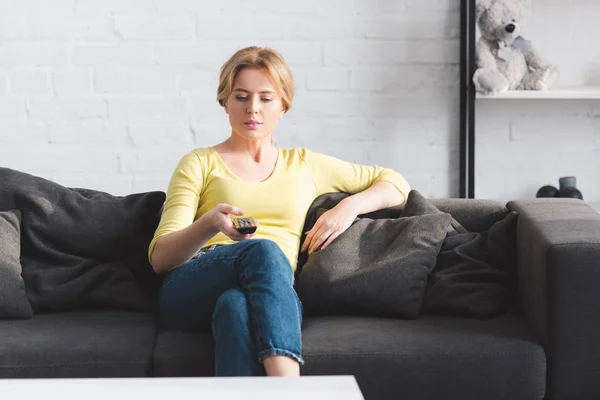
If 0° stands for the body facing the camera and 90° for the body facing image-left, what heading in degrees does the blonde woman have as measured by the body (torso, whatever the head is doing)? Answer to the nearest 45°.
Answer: approximately 0°

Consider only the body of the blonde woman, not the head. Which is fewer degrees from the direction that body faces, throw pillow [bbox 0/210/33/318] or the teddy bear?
the throw pillow

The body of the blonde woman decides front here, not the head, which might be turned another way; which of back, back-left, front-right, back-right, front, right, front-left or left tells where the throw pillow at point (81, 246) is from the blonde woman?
right

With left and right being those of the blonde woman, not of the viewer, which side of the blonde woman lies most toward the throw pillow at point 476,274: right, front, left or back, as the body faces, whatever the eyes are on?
left

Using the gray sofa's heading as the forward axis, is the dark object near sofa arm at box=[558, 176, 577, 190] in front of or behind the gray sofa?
behind

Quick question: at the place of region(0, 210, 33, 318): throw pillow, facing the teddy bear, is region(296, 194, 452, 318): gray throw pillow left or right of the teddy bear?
right
